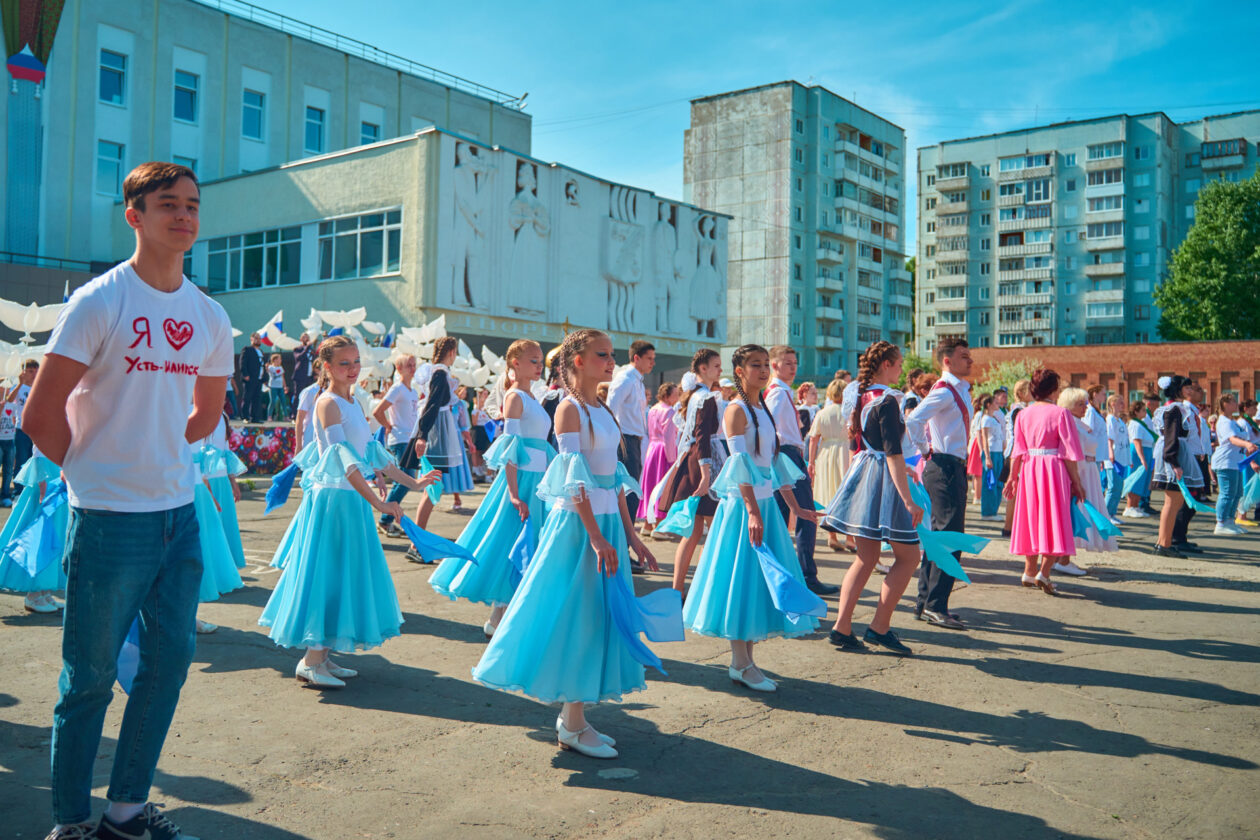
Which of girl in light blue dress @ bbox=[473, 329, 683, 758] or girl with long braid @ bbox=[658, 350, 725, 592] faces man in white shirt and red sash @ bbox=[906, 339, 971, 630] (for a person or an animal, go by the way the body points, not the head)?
the girl with long braid

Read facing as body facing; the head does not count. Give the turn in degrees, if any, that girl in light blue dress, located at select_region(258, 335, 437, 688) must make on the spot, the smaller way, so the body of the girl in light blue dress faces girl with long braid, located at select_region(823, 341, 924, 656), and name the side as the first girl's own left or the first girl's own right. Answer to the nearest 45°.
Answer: approximately 45° to the first girl's own left

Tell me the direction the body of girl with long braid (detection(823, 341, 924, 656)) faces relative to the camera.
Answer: to the viewer's right

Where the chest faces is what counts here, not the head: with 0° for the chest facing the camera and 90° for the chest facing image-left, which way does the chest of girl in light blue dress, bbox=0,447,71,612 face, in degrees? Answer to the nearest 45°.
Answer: approximately 270°

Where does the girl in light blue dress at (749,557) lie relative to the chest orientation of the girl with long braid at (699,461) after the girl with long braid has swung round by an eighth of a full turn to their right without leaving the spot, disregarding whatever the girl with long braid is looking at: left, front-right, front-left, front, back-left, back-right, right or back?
front-right

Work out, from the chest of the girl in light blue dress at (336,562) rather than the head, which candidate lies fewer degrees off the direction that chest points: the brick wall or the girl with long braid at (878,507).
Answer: the girl with long braid
